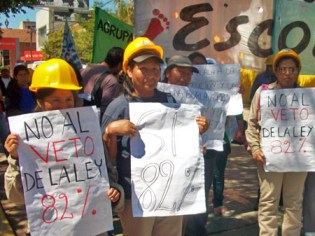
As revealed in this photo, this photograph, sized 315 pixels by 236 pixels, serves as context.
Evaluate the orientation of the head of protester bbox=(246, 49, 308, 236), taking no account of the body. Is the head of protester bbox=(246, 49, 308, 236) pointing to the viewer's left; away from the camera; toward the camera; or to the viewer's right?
toward the camera

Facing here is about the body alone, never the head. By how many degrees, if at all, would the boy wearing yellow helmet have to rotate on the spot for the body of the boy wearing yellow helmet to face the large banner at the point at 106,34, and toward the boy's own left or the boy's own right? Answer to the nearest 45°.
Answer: approximately 180°

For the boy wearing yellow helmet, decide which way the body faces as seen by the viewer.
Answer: toward the camera

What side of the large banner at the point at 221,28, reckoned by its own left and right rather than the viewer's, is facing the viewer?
front

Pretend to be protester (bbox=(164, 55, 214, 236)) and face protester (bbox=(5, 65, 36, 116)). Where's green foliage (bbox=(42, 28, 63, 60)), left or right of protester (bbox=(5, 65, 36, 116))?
right

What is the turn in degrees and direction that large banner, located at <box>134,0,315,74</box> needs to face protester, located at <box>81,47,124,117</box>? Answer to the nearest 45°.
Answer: approximately 90° to its right

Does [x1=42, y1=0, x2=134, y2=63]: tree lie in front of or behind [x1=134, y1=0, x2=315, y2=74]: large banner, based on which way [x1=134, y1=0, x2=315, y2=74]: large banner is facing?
behind

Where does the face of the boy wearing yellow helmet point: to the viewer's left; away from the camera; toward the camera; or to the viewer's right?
toward the camera

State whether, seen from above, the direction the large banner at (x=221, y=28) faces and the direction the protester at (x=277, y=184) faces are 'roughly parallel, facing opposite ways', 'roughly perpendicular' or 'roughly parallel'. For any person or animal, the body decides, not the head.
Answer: roughly parallel

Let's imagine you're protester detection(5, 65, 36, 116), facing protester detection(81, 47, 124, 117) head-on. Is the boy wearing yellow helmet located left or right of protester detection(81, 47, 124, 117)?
right

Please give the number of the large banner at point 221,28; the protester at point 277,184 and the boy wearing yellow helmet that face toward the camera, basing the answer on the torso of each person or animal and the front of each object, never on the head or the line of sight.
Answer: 3

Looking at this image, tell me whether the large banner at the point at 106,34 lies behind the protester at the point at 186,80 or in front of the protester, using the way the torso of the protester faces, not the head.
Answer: behind

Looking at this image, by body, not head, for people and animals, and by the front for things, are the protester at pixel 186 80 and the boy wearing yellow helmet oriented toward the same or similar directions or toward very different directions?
same or similar directions

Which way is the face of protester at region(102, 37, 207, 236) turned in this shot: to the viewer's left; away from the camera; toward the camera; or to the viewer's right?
toward the camera
